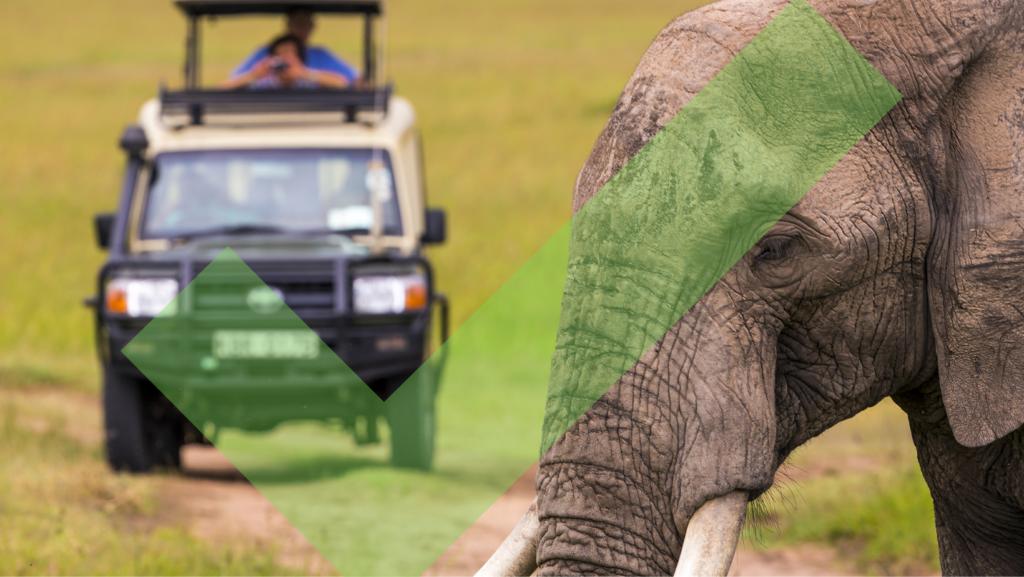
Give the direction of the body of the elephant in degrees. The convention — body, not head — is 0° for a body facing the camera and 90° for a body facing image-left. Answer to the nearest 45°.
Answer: approximately 45°

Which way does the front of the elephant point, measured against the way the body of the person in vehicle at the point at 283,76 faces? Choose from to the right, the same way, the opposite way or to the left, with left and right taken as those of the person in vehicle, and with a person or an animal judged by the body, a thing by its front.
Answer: to the right

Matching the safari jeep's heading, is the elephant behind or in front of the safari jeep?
in front

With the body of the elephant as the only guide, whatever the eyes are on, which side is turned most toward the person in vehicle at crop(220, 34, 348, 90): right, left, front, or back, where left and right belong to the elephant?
right

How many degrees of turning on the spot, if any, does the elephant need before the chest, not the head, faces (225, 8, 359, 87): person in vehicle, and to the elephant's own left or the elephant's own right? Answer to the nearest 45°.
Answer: approximately 90° to the elephant's own right

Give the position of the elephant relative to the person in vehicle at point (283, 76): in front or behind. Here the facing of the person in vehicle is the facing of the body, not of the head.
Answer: in front

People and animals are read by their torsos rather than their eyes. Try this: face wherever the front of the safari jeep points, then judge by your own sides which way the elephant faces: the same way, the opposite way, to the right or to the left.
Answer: to the right

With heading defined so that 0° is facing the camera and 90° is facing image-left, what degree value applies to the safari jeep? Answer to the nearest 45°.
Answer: approximately 0°
